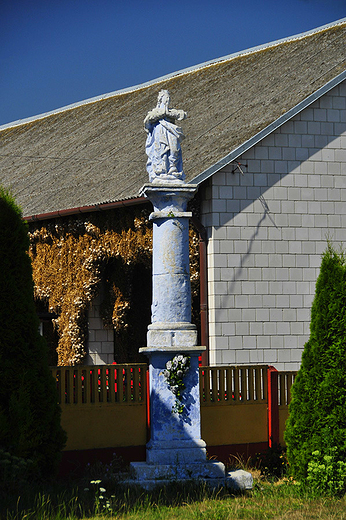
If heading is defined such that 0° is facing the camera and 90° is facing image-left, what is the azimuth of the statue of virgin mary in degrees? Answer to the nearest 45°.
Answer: approximately 0°

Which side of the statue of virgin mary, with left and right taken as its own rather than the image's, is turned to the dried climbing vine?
back

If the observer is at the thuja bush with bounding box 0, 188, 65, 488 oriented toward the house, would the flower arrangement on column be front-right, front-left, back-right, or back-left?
front-right

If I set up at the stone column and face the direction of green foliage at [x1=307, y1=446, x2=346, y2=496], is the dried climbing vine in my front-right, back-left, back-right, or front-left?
back-left

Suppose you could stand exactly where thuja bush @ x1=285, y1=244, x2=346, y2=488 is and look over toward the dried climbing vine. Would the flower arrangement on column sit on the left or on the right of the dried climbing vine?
left

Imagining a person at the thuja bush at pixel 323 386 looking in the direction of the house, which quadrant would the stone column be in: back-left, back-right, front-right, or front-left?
front-left
